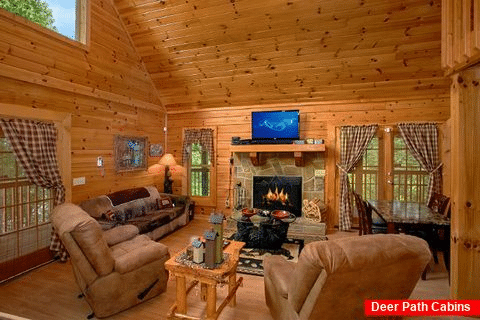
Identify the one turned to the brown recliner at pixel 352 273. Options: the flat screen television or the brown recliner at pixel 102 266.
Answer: the flat screen television

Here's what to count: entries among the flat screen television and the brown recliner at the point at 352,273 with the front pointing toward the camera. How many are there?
1

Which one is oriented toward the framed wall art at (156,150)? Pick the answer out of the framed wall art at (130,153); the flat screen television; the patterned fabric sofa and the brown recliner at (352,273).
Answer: the brown recliner

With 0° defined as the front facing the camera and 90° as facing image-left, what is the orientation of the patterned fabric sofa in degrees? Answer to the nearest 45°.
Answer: approximately 315°

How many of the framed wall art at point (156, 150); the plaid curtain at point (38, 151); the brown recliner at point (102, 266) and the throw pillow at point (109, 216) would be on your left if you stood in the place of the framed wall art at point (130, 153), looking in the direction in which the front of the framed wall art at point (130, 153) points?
1

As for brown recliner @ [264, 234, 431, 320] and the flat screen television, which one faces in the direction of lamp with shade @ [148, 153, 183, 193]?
the brown recliner

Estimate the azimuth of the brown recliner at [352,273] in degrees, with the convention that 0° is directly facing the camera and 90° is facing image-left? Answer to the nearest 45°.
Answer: approximately 135°

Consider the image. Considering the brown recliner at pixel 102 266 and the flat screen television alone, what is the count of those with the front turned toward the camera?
1

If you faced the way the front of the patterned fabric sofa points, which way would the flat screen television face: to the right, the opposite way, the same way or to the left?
to the right

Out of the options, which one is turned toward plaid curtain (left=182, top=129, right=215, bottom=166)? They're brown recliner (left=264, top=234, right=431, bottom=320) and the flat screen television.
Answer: the brown recliner

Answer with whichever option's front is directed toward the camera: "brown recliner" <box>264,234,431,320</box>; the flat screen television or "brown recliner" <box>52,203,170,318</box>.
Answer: the flat screen television
